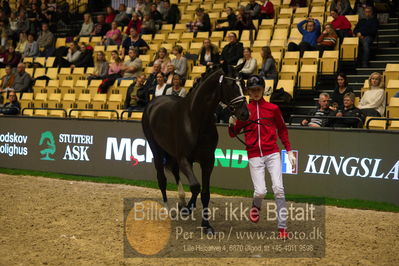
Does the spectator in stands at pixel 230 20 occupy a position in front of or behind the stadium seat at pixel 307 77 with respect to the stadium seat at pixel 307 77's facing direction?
behind

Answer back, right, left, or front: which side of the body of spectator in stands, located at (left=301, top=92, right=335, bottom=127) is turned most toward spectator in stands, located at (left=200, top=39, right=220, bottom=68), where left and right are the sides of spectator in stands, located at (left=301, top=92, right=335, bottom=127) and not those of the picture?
right

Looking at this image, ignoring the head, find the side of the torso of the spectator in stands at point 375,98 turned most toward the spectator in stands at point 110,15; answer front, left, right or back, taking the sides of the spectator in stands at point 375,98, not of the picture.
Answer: right

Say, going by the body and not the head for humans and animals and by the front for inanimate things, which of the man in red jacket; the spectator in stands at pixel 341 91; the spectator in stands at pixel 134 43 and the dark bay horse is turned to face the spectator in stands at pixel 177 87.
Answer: the spectator in stands at pixel 134 43

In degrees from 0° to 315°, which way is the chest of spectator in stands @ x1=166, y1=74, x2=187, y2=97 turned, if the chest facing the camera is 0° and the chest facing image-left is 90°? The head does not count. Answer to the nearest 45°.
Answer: approximately 0°

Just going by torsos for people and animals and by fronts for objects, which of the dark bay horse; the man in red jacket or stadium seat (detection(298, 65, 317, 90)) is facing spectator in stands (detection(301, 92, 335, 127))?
the stadium seat

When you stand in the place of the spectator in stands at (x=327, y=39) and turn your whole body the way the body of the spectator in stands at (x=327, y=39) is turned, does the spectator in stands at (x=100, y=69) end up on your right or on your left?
on your right

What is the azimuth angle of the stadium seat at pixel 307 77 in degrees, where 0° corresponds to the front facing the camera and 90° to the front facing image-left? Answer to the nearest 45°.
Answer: approximately 0°
